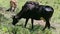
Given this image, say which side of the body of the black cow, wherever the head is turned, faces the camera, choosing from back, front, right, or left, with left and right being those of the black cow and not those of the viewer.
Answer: left
